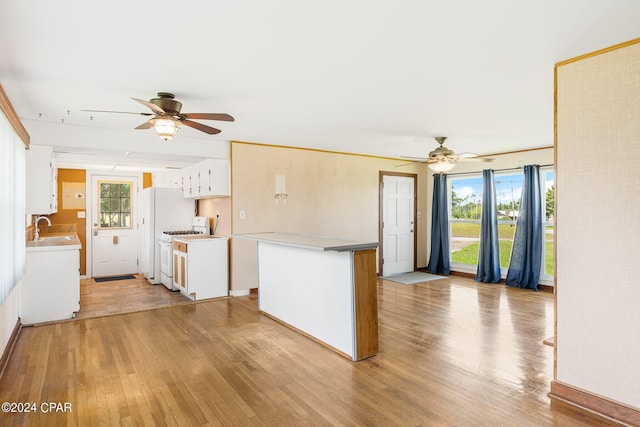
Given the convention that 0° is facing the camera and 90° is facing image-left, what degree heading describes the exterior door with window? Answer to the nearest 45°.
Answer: approximately 0°

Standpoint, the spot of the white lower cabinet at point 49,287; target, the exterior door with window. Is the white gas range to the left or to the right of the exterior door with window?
right

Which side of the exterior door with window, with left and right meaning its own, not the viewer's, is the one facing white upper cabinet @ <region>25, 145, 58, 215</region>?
front

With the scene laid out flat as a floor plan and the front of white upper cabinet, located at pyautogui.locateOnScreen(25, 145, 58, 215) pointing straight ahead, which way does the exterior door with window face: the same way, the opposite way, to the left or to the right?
to the right

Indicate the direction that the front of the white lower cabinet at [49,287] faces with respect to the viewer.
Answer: facing to the right of the viewer

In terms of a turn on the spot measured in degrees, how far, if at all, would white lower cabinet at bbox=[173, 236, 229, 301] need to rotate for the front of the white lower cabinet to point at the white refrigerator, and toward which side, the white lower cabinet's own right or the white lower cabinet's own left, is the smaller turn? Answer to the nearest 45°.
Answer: approximately 45° to the white lower cabinet's own right

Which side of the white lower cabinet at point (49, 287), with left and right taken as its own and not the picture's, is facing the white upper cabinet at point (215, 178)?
front

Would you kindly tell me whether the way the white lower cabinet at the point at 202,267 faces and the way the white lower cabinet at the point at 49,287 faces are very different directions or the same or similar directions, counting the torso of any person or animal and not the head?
very different directions

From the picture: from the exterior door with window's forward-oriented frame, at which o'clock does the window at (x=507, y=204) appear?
The window is roughly at 10 o'clock from the exterior door with window.

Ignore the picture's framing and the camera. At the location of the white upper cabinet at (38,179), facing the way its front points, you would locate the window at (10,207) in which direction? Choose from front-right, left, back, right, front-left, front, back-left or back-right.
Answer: right
